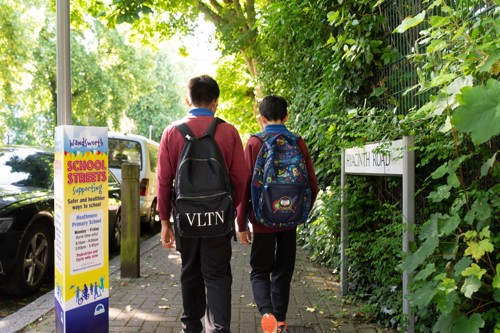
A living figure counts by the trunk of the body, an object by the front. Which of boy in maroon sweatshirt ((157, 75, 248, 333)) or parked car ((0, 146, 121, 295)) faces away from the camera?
the boy in maroon sweatshirt

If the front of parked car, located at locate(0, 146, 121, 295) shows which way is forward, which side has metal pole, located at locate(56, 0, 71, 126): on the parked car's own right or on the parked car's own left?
on the parked car's own left

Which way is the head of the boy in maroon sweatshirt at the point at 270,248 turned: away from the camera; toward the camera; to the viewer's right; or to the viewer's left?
away from the camera

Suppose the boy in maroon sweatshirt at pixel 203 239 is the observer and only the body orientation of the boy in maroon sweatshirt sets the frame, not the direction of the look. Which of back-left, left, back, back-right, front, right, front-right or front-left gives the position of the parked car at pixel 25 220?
front-left

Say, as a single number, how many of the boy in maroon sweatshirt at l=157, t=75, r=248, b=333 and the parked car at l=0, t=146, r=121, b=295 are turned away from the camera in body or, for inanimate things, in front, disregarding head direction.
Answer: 1

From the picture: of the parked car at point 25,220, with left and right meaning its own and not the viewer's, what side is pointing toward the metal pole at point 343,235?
left

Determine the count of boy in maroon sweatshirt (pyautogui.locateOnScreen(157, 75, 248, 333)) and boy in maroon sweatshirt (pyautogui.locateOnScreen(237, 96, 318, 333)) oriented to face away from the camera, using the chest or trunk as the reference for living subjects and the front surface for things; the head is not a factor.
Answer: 2

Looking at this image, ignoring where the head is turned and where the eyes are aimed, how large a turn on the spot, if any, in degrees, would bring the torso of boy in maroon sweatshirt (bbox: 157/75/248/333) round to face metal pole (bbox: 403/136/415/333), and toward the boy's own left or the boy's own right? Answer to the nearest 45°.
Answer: approximately 90° to the boy's own right

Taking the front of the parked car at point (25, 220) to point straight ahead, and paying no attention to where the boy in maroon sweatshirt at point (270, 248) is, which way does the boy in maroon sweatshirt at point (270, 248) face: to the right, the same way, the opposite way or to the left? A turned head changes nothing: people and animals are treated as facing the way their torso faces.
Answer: the opposite way

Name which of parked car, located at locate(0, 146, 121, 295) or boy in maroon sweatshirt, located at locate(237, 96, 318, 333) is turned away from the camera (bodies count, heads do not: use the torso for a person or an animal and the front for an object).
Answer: the boy in maroon sweatshirt

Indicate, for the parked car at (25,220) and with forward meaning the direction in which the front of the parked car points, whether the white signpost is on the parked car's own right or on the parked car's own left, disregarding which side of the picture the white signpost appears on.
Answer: on the parked car's own left

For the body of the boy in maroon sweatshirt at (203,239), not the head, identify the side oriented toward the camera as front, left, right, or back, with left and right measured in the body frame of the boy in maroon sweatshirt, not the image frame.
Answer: back

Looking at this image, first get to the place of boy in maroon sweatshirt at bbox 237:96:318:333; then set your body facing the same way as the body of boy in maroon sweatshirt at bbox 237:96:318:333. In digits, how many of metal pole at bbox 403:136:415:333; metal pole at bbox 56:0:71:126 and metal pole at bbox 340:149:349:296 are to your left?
1

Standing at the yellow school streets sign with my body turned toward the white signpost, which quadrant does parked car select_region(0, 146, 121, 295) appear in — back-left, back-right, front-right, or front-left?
back-left

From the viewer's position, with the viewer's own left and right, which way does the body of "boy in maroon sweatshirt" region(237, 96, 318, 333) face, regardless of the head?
facing away from the viewer
